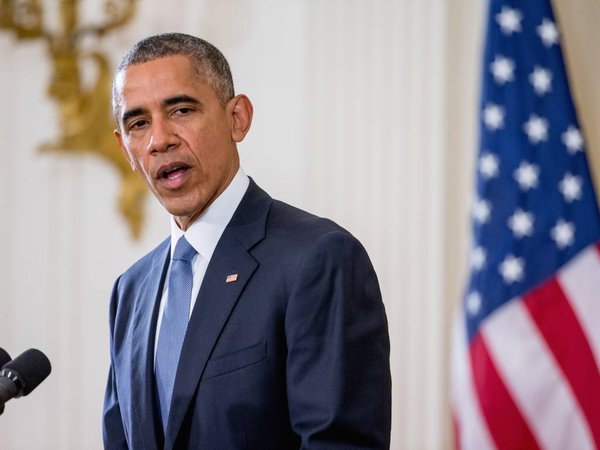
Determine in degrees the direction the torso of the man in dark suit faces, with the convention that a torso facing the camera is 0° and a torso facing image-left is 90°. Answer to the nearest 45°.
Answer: approximately 45°

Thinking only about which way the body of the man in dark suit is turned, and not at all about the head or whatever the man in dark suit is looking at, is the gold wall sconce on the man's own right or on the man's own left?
on the man's own right
